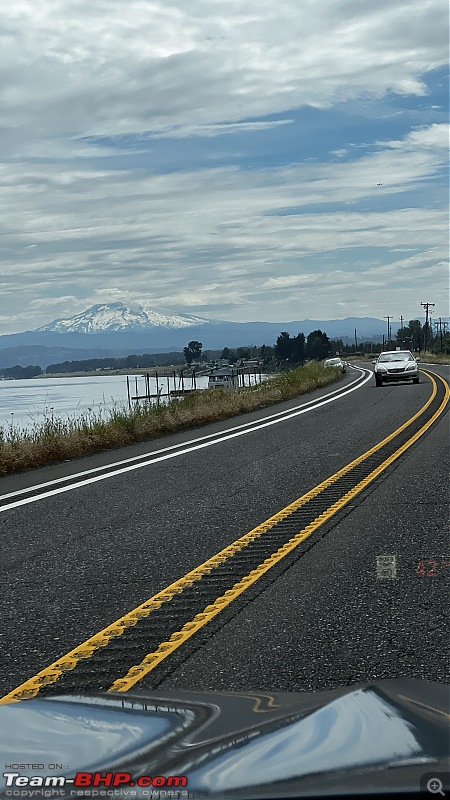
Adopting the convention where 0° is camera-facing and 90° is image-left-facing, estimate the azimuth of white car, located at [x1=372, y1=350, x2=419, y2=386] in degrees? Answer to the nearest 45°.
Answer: approximately 0°
